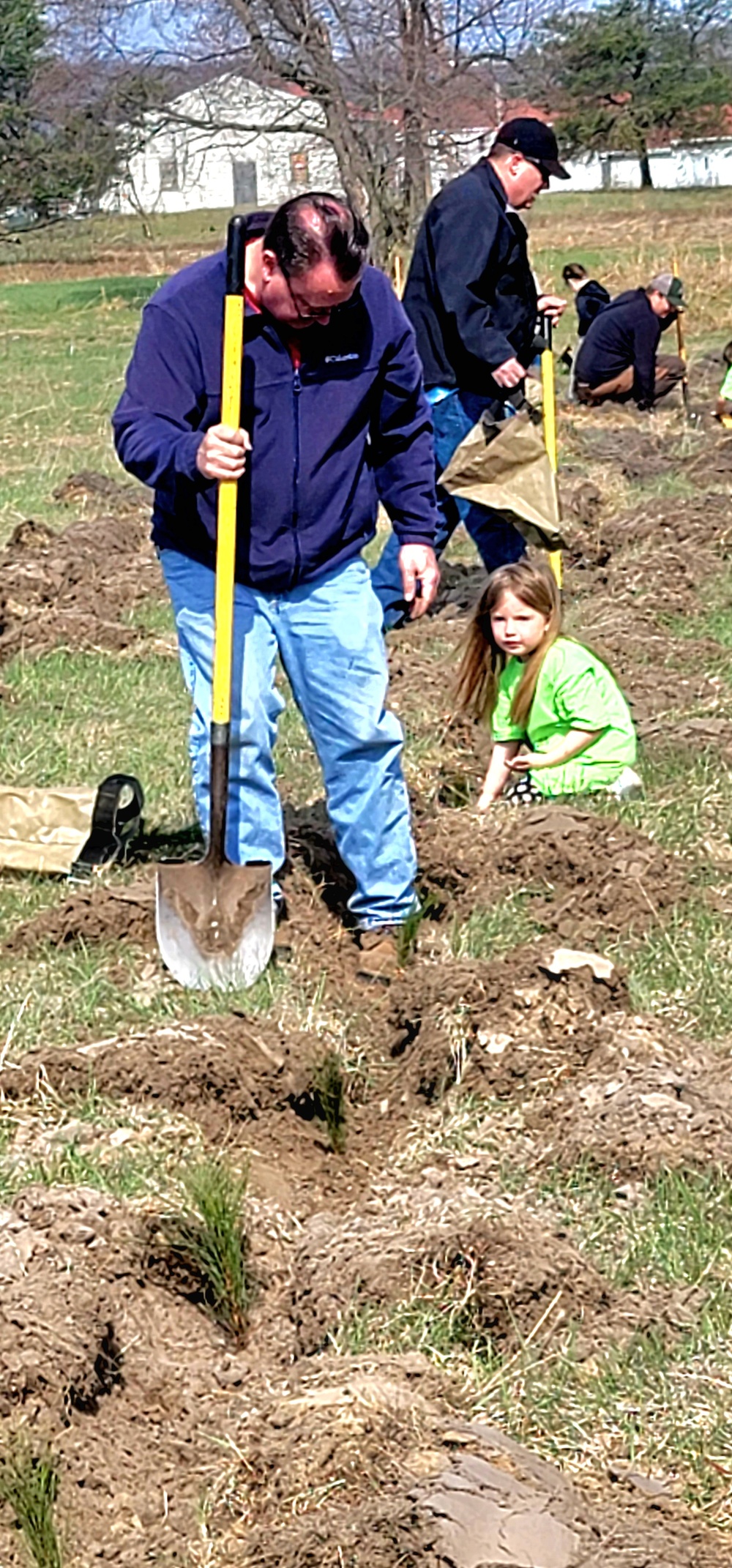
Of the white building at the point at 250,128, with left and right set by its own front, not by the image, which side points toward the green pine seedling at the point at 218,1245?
front

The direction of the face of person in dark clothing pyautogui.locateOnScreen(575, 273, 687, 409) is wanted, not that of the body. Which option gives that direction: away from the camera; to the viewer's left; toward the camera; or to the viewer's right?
to the viewer's right

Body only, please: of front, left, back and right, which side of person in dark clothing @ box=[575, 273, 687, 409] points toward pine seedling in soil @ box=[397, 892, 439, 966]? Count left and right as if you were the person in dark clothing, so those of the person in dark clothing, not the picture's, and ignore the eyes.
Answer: right

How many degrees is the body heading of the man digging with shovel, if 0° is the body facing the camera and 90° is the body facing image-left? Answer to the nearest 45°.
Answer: approximately 0°

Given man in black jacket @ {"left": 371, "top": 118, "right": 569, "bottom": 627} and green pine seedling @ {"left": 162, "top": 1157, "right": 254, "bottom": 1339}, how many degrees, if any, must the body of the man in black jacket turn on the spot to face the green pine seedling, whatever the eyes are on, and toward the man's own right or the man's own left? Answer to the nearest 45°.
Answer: approximately 90° to the man's own right

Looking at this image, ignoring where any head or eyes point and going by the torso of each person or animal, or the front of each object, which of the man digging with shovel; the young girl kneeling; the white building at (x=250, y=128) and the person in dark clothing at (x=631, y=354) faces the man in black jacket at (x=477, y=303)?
the white building

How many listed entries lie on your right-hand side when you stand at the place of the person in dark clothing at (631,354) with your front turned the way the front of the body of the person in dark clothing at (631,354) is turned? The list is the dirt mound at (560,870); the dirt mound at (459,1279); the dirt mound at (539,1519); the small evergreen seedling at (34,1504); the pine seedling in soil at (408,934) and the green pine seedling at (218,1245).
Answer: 6

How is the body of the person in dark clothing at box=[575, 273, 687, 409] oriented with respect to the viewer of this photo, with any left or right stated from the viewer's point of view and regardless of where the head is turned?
facing to the right of the viewer

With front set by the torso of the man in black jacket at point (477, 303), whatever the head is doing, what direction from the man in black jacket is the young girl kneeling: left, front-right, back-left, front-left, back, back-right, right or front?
right

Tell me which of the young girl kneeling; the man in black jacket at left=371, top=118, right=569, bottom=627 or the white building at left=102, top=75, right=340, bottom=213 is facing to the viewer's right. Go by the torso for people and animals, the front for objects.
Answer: the man in black jacket

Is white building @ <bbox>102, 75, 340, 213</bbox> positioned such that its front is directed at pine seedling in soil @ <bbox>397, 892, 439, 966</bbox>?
yes

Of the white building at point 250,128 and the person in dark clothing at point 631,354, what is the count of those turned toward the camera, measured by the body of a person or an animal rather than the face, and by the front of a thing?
1

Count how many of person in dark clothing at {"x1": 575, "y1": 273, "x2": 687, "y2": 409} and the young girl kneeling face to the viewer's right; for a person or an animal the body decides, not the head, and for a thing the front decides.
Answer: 1

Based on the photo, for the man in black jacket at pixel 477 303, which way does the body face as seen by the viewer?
to the viewer's right

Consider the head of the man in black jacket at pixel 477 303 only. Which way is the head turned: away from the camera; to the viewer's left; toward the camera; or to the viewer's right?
to the viewer's right
